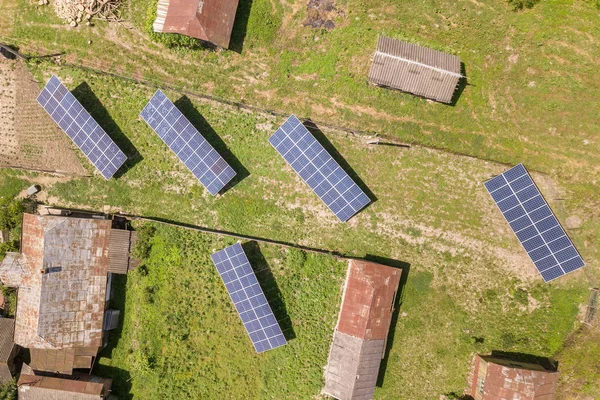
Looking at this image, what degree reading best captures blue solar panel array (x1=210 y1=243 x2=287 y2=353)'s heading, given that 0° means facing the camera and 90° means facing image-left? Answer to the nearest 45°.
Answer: approximately 45°

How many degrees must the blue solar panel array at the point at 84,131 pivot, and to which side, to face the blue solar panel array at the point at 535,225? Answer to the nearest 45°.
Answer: approximately 90° to its left

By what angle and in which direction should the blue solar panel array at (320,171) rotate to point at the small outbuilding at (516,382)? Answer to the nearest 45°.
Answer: approximately 135° to its left

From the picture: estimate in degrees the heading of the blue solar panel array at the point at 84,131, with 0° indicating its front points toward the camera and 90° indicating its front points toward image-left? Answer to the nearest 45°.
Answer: approximately 45°
